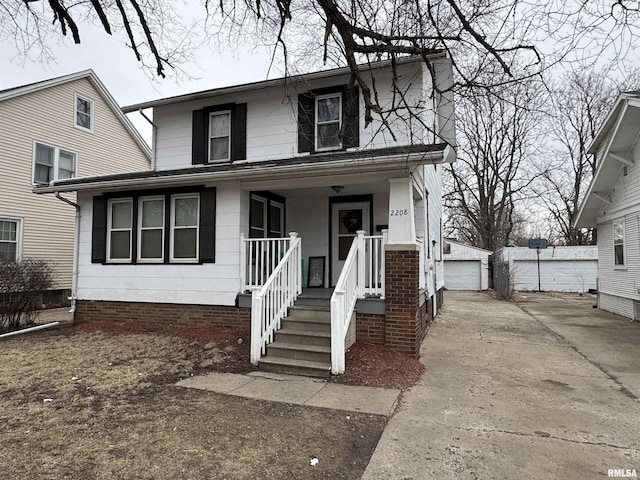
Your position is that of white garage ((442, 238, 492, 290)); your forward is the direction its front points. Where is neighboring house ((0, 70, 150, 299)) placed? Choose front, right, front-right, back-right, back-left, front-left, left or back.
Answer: front-right

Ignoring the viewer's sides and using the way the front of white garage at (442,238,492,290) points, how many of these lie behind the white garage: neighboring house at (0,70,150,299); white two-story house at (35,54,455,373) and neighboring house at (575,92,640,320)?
0

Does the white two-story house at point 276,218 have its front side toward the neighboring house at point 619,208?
no

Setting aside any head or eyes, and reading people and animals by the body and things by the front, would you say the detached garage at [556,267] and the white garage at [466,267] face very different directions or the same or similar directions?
same or similar directions

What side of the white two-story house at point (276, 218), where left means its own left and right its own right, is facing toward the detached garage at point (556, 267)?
back

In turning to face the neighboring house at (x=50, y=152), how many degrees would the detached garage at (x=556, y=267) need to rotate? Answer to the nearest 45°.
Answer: approximately 45° to its right

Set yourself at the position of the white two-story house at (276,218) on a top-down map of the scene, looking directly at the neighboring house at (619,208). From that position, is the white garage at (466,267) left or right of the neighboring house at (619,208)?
left

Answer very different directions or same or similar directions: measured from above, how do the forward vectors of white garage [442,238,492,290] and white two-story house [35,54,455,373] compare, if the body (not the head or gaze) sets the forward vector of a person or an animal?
same or similar directions

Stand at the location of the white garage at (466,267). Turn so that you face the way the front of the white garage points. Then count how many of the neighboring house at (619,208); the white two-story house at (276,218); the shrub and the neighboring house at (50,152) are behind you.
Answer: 0

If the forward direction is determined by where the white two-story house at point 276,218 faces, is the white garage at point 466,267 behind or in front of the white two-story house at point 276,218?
behind

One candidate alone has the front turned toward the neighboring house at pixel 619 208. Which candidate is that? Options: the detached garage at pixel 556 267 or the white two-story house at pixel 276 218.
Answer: the detached garage

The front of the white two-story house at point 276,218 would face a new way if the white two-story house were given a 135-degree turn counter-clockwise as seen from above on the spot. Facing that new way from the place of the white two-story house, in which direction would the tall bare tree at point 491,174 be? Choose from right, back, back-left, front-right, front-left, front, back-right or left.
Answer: front-left

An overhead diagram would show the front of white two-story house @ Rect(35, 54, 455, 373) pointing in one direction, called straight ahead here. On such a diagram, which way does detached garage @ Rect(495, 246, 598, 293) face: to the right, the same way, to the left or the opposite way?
the same way

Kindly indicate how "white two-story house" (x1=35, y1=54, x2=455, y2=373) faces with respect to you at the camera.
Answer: facing the viewer and to the left of the viewer

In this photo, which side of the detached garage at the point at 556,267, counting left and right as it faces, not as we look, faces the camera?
front

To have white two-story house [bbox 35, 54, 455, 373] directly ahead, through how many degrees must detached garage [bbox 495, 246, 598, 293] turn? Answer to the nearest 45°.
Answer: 0° — it already faces it

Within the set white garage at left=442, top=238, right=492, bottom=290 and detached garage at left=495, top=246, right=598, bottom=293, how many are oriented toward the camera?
2
